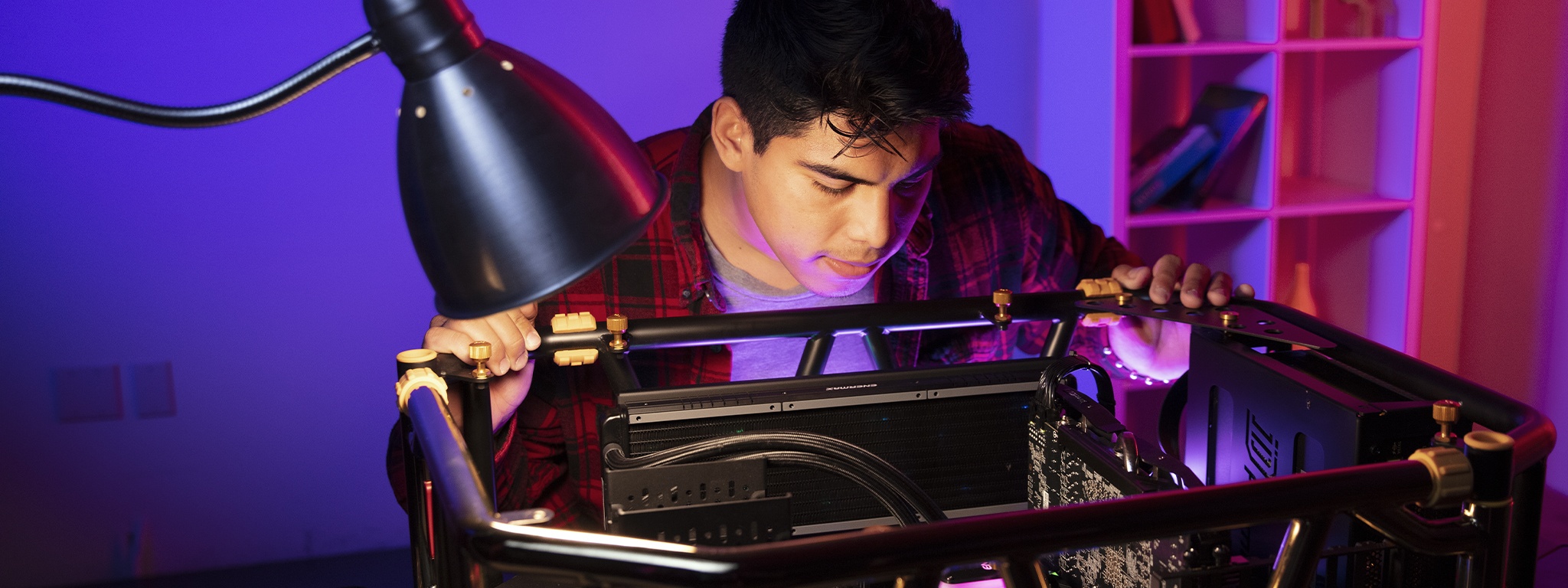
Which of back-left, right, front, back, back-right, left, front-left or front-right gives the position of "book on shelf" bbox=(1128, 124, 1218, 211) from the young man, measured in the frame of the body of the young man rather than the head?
back-left

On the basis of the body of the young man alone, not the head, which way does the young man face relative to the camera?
toward the camera

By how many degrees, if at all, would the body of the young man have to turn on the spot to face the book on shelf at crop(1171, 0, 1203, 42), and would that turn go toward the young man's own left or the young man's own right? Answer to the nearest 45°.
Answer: approximately 135° to the young man's own left

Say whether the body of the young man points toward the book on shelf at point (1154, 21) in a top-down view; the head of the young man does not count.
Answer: no

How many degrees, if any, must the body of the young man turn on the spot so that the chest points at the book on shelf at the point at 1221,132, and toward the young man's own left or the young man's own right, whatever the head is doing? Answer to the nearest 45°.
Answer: approximately 135° to the young man's own left

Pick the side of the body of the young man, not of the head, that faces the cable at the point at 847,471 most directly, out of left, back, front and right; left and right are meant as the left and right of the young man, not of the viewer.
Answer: front

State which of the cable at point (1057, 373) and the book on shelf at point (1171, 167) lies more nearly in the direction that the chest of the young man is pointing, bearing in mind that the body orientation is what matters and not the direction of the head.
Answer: the cable

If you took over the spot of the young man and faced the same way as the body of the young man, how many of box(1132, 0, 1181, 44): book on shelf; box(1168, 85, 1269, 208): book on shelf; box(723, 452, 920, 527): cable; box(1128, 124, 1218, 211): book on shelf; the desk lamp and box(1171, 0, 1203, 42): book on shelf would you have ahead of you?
2

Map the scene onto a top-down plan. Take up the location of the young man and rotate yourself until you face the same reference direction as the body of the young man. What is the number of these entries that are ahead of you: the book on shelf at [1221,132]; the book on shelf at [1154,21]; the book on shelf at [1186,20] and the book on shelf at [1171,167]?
0

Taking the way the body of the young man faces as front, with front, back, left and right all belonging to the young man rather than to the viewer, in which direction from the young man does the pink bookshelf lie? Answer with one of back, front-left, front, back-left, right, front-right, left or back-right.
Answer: back-left

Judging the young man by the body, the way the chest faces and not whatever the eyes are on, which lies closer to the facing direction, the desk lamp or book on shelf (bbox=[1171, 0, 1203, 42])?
the desk lamp

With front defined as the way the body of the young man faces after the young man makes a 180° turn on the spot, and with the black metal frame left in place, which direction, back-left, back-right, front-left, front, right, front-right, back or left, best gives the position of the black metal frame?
back
